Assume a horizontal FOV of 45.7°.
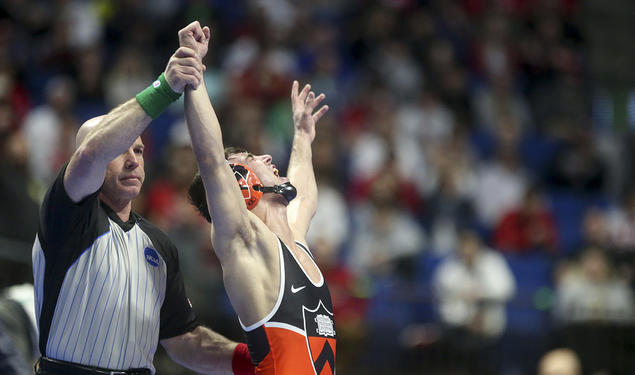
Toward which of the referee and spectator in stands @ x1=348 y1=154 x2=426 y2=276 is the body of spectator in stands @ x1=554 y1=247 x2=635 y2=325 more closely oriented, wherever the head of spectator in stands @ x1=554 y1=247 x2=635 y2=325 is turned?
the referee

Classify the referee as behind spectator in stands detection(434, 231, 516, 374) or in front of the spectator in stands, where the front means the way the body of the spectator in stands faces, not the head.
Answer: in front

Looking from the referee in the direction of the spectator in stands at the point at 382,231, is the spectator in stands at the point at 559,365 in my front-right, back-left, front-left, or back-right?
front-right

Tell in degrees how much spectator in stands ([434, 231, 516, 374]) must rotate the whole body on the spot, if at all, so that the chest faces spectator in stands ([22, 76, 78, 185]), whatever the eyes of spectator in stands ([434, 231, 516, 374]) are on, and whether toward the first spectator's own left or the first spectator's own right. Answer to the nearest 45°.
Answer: approximately 90° to the first spectator's own right

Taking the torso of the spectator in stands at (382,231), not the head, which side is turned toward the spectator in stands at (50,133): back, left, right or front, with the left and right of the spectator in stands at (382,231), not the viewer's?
right

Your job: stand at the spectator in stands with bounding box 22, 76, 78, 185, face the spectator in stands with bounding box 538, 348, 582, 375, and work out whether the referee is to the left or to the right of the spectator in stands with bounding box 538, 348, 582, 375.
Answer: right

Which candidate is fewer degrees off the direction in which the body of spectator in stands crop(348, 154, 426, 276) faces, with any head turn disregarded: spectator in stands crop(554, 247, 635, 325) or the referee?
the referee

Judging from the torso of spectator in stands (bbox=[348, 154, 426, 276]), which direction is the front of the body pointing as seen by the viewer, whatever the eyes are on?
toward the camera

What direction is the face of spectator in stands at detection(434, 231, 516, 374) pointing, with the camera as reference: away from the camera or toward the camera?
toward the camera

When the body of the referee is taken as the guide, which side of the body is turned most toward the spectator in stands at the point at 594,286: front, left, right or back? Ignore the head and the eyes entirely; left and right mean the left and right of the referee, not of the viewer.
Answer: left

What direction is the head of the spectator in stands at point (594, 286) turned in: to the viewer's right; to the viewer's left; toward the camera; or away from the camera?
toward the camera

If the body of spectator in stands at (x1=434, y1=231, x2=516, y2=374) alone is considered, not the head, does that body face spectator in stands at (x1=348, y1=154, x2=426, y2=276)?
no

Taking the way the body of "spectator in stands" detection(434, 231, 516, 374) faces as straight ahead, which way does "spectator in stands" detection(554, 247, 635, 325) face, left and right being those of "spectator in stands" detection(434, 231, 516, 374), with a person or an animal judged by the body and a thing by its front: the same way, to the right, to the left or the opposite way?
the same way

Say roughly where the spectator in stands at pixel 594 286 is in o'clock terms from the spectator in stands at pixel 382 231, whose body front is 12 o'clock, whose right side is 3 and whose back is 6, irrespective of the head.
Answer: the spectator in stands at pixel 594 286 is roughly at 9 o'clock from the spectator in stands at pixel 382 231.

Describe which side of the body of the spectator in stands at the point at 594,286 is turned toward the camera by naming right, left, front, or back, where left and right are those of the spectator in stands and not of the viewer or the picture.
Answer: front

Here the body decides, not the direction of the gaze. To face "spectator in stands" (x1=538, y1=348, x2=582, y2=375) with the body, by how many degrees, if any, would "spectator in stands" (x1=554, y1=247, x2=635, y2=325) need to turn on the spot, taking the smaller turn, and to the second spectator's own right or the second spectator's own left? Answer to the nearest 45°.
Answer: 0° — they already face them

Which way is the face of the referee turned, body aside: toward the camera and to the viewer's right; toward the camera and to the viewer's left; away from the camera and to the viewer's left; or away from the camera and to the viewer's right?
toward the camera and to the viewer's right
